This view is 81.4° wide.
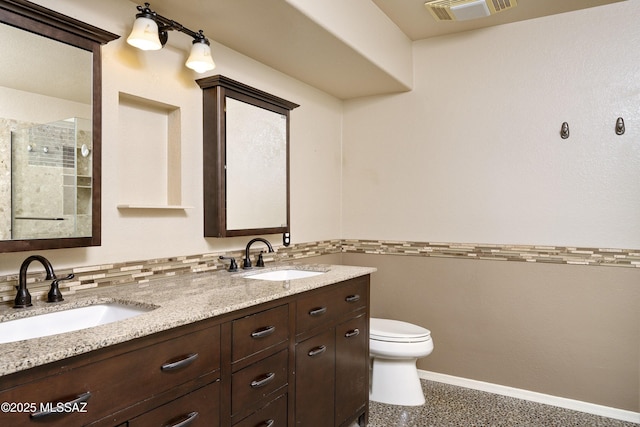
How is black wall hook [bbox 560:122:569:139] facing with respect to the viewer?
toward the camera

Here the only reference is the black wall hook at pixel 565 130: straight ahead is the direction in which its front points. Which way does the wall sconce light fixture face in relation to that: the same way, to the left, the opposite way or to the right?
to the left

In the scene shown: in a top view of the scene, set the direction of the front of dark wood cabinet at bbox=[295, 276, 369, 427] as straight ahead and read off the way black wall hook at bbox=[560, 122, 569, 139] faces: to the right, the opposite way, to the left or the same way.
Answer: to the right

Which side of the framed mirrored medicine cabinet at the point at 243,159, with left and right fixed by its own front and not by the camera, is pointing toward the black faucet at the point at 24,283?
right

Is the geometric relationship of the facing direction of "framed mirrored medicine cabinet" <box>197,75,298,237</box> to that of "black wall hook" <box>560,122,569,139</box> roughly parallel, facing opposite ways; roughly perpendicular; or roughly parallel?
roughly perpendicular

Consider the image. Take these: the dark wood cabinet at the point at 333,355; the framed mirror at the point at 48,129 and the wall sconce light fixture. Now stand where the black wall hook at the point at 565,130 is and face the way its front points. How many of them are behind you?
0

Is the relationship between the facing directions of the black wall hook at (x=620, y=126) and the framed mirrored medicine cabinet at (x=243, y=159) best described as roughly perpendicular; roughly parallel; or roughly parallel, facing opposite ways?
roughly perpendicular

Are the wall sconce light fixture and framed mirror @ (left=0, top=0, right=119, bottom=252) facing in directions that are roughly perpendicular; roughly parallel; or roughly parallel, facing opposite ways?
roughly parallel

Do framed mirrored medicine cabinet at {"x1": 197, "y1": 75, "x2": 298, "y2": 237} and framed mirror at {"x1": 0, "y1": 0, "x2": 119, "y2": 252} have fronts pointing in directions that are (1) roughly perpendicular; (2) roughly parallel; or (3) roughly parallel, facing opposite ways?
roughly parallel

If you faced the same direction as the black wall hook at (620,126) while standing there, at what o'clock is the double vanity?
The double vanity is roughly at 1 o'clock from the black wall hook.

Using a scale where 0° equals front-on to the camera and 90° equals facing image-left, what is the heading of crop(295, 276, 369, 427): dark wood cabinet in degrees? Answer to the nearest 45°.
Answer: approximately 315°

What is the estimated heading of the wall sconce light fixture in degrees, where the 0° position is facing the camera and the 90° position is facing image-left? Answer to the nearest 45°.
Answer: approximately 315°

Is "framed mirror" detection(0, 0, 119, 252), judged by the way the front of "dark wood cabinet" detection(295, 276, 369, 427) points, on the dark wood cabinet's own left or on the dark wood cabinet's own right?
on the dark wood cabinet's own right

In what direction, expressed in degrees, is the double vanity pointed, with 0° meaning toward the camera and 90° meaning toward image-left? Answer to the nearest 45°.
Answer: approximately 315°

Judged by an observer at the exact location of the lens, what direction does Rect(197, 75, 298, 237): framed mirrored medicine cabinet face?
facing the viewer and to the right of the viewer

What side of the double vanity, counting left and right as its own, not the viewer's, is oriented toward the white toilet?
left

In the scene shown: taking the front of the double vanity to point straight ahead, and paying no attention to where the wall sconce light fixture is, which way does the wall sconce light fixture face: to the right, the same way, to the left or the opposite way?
the same way

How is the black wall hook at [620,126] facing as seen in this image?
toward the camera

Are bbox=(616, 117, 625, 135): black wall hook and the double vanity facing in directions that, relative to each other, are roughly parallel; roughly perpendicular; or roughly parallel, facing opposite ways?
roughly perpendicular
